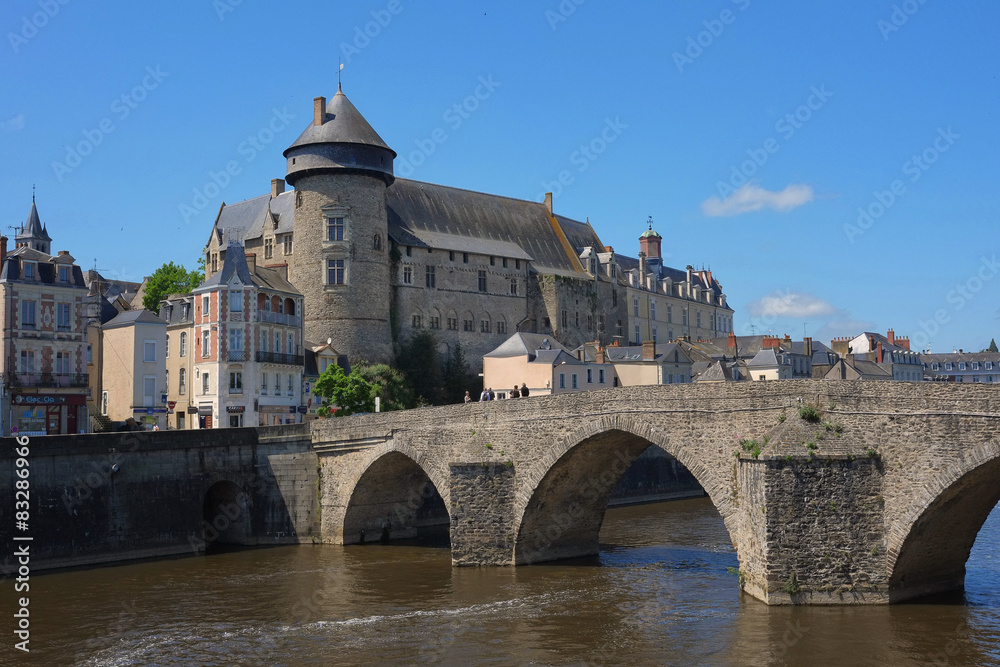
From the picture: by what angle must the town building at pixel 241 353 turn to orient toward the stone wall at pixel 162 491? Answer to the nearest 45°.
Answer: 0° — it already faces it

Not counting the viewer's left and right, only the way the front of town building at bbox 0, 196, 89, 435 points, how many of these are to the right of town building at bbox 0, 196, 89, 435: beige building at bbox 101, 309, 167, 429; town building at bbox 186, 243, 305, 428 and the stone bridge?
0

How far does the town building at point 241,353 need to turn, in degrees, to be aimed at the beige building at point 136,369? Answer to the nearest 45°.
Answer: approximately 90° to its right

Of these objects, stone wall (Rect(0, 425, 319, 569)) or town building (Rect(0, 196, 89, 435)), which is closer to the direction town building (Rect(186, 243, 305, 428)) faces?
the stone wall

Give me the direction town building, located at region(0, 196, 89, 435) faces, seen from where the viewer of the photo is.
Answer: facing the viewer

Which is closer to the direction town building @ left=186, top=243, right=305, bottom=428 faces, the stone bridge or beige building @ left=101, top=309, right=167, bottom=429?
the stone bridge

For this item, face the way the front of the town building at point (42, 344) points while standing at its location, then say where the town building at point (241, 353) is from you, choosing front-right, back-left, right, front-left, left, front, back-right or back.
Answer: back-left

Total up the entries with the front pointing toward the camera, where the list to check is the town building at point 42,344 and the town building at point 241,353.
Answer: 2

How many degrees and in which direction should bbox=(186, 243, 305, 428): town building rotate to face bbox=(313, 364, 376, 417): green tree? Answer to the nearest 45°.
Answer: approximately 90° to its left

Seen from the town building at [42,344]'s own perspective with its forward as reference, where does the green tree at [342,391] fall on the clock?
The green tree is roughly at 8 o'clock from the town building.

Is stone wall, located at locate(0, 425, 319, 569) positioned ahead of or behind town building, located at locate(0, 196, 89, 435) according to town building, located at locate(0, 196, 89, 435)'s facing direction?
ahead

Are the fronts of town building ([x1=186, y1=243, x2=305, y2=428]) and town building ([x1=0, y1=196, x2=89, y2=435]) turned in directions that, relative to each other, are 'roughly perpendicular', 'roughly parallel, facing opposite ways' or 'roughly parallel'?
roughly parallel

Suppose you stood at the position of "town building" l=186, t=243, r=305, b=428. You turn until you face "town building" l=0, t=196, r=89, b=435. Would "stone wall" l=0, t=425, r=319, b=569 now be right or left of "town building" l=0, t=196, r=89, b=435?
left

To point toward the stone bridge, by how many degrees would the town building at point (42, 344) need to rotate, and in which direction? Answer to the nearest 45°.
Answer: approximately 45° to its left

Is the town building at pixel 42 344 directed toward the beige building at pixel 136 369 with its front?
no

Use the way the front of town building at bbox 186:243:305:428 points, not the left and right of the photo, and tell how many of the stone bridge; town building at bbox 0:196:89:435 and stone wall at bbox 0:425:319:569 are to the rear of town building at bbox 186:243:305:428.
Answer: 0
